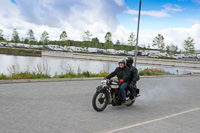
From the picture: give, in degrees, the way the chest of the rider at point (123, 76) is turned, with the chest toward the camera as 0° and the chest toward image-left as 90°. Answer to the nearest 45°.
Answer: approximately 45°
